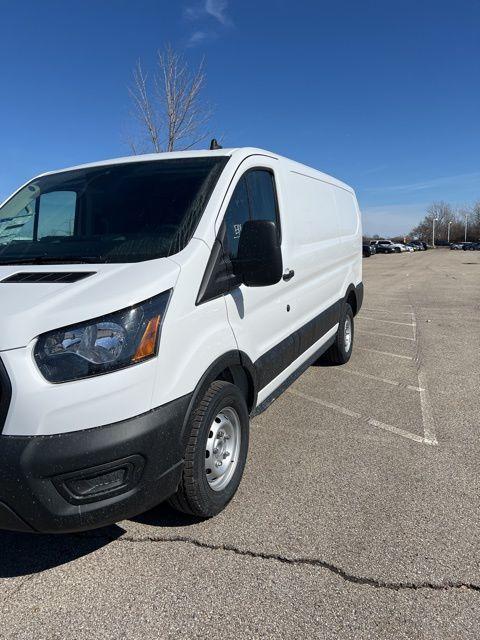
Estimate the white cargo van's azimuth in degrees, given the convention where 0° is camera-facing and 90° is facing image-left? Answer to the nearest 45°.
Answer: approximately 45°
